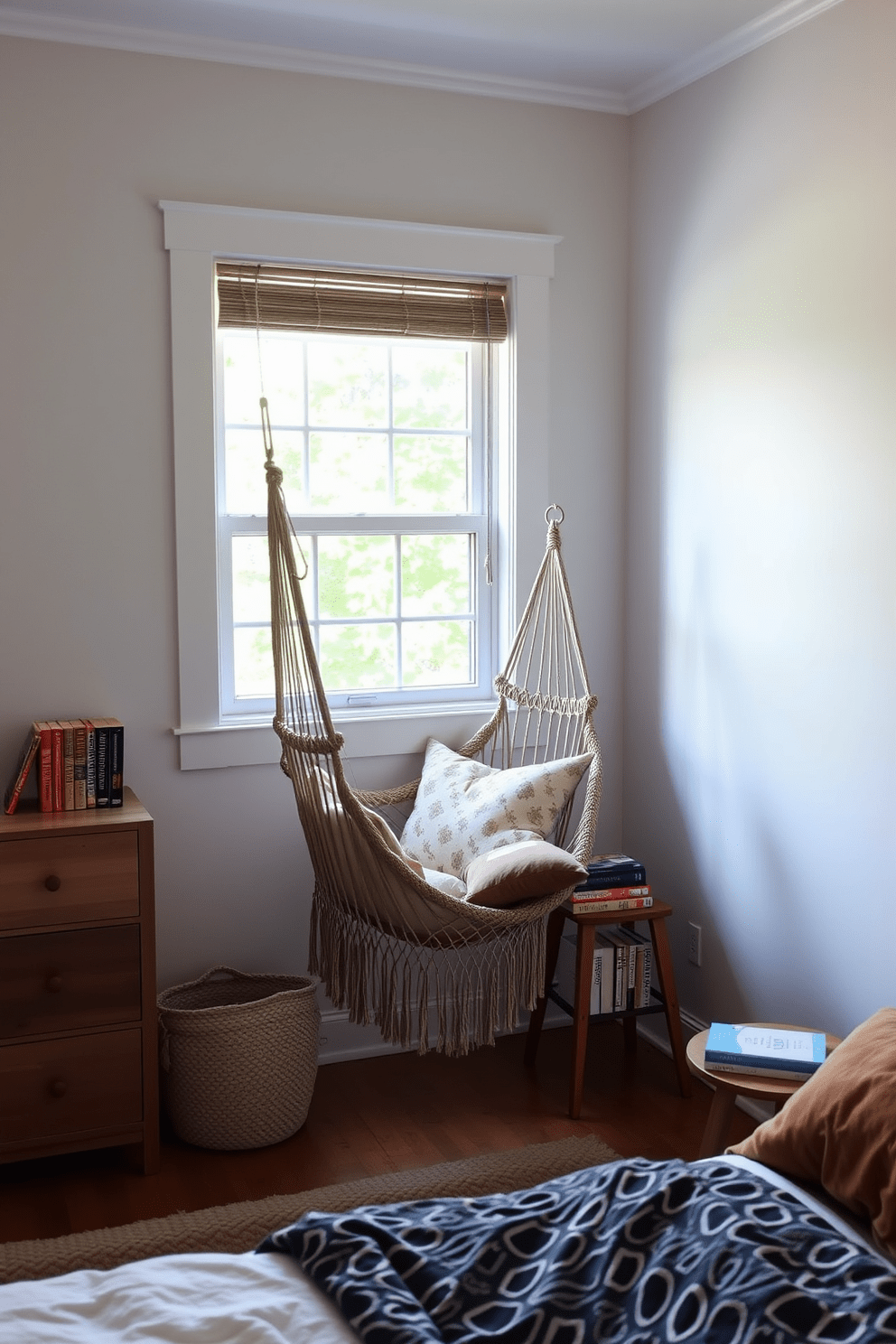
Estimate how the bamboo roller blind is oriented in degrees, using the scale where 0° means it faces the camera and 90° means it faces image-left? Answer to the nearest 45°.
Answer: approximately 0°

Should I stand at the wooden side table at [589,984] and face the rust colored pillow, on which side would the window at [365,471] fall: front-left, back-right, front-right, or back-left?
back-right
